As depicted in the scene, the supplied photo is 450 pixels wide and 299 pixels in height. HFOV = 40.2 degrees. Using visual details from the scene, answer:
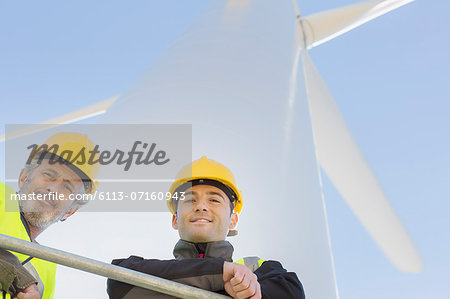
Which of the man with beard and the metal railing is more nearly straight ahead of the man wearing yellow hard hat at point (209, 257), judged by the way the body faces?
the metal railing

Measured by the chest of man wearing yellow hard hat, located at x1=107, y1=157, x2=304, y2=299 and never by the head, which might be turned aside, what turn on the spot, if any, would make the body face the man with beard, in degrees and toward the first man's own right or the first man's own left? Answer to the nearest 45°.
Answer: approximately 90° to the first man's own right

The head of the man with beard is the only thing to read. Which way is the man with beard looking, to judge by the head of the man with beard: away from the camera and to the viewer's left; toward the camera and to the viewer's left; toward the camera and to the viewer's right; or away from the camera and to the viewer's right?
toward the camera and to the viewer's right

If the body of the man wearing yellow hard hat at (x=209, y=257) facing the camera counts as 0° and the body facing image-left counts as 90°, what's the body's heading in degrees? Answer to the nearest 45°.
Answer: approximately 0°
